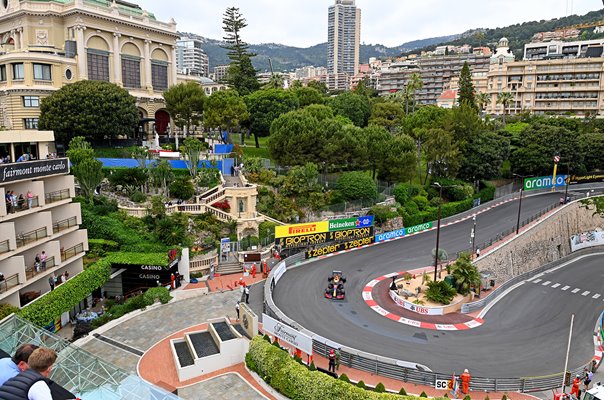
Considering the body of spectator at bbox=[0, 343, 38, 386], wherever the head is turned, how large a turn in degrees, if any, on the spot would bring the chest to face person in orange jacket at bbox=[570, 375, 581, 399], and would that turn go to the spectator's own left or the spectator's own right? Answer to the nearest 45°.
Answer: approximately 45° to the spectator's own right

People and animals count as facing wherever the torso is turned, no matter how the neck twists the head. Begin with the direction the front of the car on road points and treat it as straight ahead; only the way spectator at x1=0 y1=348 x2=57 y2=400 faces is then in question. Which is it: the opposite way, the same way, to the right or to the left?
the opposite way

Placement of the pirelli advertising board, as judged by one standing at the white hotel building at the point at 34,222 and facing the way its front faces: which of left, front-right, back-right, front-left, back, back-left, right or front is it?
front-left

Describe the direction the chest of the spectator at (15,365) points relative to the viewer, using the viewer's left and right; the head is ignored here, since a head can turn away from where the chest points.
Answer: facing away from the viewer and to the right of the viewer

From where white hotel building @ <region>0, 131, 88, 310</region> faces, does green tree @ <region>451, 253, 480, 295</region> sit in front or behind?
in front

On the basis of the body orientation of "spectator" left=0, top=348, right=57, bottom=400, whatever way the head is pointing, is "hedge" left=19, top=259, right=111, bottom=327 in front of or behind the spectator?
in front

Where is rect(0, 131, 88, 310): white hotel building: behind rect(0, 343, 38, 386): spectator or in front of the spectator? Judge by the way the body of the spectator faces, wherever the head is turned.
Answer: in front

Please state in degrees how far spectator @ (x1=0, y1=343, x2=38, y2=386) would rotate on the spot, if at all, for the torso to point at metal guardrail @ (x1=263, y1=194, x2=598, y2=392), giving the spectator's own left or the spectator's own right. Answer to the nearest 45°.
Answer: approximately 45° to the spectator's own right

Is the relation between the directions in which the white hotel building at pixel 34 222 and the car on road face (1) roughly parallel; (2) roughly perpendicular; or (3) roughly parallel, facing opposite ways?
roughly perpendicular

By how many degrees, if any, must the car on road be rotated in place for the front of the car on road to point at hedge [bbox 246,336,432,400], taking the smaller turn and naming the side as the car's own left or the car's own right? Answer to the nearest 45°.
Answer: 0° — it already faces it

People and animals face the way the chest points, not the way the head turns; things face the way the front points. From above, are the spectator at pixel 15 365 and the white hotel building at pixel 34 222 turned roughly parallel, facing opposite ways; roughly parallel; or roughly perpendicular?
roughly perpendicular

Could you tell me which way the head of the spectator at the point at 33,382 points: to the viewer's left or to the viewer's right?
to the viewer's right

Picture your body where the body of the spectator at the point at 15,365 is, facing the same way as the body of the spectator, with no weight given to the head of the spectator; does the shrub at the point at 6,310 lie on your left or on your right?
on your left

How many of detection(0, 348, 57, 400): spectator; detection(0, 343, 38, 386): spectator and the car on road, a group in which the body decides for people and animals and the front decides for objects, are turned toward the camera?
1

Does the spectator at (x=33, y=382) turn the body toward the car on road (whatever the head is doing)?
yes

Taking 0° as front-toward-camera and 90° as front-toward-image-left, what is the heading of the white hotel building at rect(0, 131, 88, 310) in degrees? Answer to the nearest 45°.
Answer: approximately 315°

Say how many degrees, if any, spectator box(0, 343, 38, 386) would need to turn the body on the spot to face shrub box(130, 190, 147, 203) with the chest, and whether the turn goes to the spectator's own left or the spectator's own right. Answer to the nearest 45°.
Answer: approximately 45° to the spectator's own left
